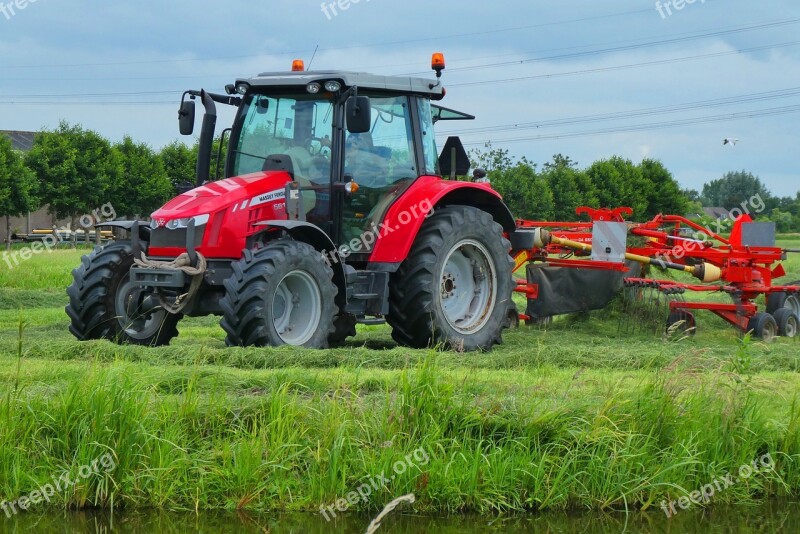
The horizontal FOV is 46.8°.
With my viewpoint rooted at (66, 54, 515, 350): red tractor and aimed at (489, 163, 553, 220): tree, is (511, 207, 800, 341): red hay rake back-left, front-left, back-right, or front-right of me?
front-right

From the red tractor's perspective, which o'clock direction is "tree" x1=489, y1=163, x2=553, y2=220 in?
The tree is roughly at 5 o'clock from the red tractor.

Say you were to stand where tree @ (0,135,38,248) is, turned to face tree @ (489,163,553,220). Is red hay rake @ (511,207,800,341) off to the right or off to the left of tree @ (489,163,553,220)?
right

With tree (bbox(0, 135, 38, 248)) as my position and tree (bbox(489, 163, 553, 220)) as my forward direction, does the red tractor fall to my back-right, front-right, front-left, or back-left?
front-right

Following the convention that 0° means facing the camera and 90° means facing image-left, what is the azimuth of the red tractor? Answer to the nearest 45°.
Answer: approximately 45°

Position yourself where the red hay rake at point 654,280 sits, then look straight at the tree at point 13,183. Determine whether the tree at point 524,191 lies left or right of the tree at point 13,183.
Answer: right

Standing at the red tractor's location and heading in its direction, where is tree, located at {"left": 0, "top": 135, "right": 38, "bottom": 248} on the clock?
The tree is roughly at 4 o'clock from the red tractor.

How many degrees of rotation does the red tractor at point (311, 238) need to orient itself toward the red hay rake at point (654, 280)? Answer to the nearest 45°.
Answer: approximately 180°
